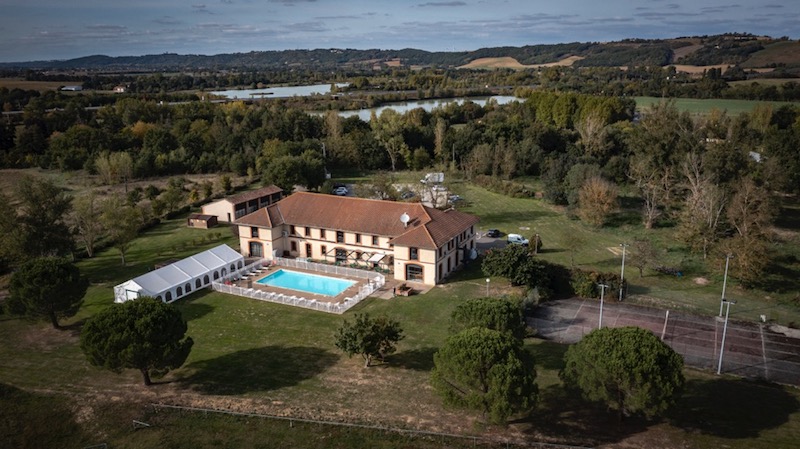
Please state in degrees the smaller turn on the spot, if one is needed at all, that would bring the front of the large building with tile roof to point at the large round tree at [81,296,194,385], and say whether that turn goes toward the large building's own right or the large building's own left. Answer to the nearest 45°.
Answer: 0° — it already faces it

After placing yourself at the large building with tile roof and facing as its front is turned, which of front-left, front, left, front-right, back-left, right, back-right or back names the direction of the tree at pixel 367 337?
front-left

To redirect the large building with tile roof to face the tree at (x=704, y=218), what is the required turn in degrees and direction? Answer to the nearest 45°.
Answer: approximately 135° to its left

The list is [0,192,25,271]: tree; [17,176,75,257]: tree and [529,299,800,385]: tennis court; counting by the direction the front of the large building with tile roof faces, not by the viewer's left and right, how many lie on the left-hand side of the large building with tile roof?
1

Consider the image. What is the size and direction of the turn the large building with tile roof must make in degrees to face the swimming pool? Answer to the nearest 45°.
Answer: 0° — it already faces it

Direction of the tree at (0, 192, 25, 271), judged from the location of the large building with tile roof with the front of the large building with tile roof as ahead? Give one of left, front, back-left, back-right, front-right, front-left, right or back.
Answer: front-right

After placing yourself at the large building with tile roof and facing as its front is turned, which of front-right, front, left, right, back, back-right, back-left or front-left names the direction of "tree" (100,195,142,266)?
front-right

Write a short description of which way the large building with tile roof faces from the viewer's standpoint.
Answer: facing the viewer and to the left of the viewer

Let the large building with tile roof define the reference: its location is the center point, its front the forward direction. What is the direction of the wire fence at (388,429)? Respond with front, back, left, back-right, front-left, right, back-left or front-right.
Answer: front-left

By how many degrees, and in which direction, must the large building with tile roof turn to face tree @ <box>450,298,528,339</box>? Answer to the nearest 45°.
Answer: approximately 45° to its left

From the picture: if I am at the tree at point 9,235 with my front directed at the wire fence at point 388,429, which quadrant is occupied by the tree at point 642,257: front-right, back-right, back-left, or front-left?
front-left

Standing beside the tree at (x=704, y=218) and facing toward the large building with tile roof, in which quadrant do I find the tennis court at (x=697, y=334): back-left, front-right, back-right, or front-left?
front-left

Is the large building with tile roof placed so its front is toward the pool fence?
yes

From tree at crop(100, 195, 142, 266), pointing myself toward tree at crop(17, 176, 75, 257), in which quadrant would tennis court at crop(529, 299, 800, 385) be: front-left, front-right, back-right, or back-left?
back-left

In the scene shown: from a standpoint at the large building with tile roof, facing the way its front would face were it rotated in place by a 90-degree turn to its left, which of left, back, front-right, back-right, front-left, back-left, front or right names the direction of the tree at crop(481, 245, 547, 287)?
front
